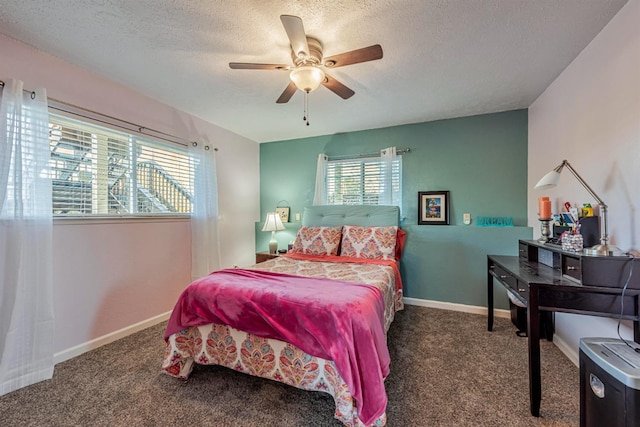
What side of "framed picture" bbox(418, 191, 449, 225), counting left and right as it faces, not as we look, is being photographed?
front

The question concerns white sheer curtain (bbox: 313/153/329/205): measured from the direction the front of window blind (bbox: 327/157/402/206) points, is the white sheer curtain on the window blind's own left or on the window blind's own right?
on the window blind's own right

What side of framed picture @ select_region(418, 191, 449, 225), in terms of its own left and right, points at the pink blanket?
front

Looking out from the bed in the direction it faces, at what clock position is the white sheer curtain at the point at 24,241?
The white sheer curtain is roughly at 2 o'clock from the bed.

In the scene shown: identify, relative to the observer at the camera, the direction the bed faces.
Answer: facing the viewer and to the left of the viewer

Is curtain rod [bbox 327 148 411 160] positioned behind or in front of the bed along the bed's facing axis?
behind

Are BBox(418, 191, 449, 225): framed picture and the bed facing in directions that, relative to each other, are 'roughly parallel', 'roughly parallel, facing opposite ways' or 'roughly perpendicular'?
roughly parallel

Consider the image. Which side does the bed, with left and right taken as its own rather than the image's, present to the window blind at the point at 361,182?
back

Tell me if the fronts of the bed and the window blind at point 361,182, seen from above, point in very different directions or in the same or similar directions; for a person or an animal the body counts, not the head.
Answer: same or similar directions

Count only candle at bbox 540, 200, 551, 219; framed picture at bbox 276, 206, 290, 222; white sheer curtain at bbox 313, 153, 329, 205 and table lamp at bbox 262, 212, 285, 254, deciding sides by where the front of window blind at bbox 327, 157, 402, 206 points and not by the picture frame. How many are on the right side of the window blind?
3

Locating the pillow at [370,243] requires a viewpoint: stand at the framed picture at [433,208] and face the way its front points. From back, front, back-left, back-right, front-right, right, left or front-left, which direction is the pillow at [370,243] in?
front-right

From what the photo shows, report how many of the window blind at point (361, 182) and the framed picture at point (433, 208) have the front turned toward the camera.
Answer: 2

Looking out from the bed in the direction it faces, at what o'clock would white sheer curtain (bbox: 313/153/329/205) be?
The white sheer curtain is roughly at 5 o'clock from the bed.

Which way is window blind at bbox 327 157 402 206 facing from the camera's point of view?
toward the camera

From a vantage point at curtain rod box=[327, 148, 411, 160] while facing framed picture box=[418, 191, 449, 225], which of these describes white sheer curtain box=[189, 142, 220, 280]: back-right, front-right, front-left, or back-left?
back-right
